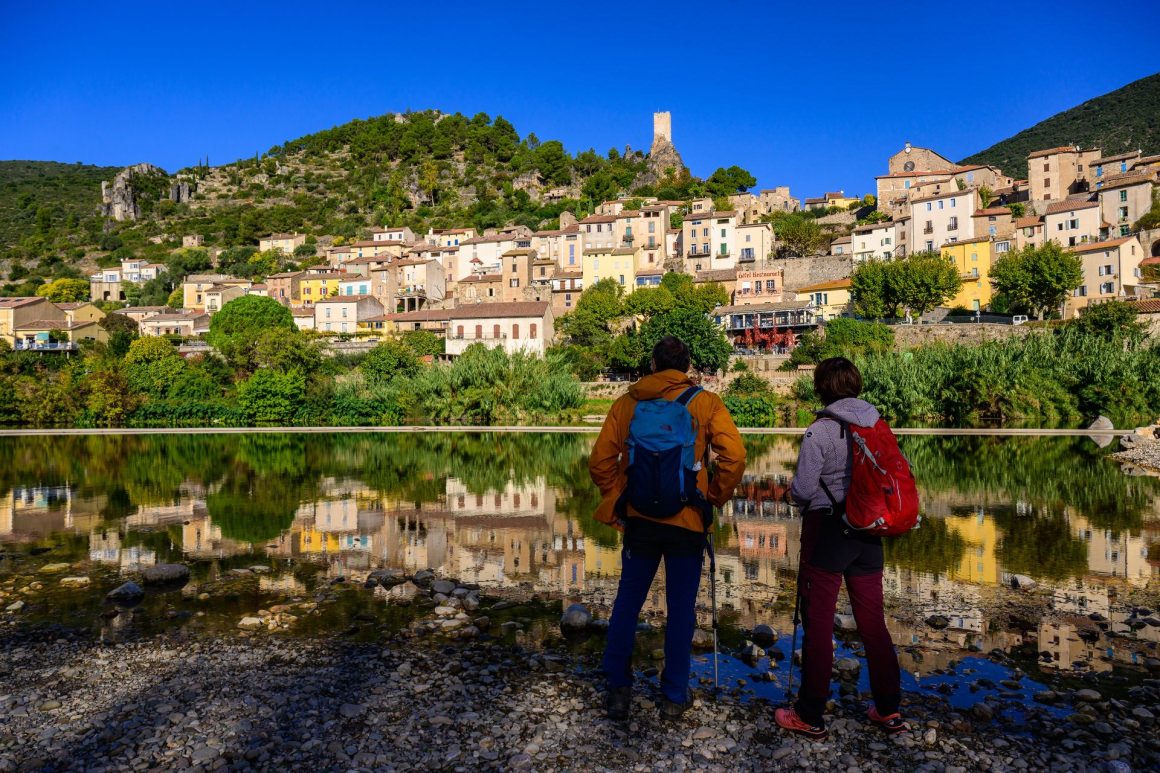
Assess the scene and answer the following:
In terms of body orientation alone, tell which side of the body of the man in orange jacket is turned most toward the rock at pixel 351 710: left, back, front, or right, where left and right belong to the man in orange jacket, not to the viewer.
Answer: left

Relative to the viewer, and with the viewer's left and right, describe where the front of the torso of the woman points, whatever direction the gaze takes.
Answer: facing away from the viewer and to the left of the viewer

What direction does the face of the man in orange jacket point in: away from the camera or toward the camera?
away from the camera

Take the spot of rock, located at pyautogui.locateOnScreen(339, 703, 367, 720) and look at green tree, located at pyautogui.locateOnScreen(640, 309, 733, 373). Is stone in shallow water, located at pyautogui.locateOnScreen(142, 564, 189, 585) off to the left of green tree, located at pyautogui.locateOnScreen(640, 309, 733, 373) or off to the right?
left

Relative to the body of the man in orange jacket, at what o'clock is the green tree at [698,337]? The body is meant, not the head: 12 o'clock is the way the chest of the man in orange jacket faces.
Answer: The green tree is roughly at 12 o'clock from the man in orange jacket.

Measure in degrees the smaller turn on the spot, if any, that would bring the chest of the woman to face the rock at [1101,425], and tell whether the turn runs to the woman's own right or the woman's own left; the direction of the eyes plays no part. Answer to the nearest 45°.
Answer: approximately 45° to the woman's own right

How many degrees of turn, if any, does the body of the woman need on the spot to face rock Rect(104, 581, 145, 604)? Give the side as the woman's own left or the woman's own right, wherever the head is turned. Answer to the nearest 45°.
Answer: approximately 45° to the woman's own left

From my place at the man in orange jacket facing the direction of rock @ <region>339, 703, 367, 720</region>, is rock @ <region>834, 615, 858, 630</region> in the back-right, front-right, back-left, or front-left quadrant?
back-right

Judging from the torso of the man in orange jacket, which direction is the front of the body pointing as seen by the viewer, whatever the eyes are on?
away from the camera
